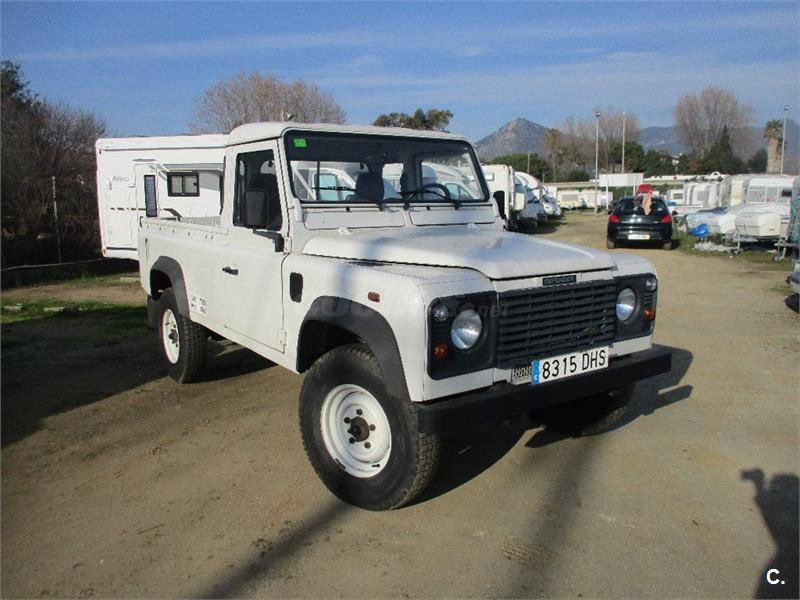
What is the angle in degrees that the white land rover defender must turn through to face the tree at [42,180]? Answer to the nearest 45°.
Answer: approximately 180°

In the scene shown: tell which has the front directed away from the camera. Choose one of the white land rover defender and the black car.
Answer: the black car

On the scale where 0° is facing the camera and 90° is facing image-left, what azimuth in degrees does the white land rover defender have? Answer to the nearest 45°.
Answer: approximately 315°

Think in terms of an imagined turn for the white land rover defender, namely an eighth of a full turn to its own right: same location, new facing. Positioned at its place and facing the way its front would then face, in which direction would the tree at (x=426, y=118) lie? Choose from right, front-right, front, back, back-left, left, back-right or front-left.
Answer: back

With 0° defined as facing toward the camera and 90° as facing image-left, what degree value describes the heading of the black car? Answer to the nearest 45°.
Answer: approximately 180°

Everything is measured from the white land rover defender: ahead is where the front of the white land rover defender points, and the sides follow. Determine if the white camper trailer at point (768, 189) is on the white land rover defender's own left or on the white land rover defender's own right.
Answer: on the white land rover defender's own left

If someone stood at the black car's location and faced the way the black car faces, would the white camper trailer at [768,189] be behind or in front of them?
in front

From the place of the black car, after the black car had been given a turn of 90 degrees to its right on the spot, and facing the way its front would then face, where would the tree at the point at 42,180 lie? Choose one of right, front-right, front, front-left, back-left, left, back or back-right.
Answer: back-right

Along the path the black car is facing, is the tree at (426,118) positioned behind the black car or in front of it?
in front

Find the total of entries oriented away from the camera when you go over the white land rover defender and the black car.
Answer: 1

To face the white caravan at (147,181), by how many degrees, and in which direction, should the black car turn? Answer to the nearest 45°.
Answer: approximately 135° to its left
